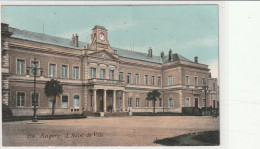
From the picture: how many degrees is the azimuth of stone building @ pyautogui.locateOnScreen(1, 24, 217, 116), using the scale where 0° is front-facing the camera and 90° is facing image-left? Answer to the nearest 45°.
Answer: approximately 315°
